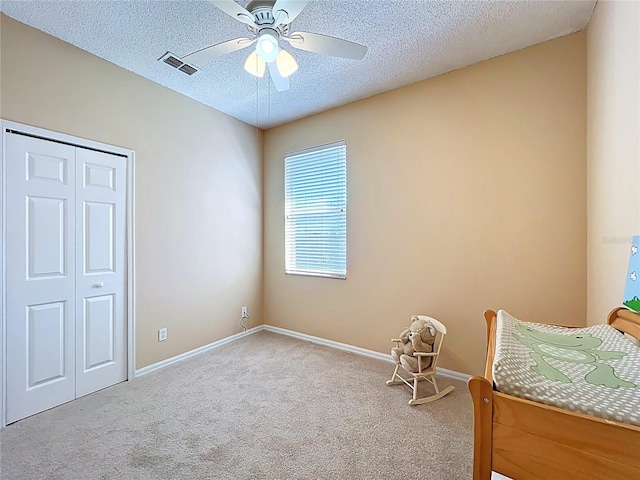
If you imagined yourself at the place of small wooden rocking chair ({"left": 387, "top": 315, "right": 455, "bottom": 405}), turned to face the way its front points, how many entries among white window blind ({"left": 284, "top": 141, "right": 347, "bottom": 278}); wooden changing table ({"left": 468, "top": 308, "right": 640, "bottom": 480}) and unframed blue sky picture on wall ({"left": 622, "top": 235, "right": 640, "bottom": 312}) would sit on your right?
1

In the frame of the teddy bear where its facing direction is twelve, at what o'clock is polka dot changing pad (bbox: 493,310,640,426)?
The polka dot changing pad is roughly at 10 o'clock from the teddy bear.

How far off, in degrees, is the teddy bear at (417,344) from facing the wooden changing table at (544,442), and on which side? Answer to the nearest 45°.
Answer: approximately 45° to its left

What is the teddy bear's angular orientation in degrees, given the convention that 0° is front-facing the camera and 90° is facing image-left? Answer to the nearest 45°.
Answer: approximately 45°

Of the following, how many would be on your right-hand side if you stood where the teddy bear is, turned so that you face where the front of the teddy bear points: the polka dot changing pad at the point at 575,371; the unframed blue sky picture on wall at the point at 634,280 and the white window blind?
1

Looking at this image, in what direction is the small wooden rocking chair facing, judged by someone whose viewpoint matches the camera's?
facing the viewer and to the left of the viewer

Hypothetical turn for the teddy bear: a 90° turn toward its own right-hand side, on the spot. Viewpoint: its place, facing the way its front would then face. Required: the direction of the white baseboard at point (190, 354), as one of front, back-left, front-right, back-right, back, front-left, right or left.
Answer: front-left

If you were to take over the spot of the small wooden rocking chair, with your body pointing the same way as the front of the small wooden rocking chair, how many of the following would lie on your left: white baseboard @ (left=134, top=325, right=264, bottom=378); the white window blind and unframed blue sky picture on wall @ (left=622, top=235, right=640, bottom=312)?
1

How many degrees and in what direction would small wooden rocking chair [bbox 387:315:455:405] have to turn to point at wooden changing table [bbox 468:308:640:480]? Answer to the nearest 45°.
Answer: approximately 45° to its left

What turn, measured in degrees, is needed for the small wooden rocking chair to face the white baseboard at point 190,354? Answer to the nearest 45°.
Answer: approximately 45° to its right
